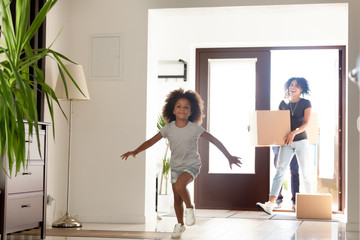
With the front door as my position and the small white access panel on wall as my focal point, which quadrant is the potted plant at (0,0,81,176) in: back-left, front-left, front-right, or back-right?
front-left

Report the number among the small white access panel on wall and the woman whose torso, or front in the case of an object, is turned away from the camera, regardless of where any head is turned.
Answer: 0

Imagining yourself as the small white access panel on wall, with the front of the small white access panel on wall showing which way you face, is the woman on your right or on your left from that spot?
on your left

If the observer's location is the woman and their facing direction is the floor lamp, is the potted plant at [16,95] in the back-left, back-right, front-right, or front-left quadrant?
front-left

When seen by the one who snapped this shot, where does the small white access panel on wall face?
facing the viewer

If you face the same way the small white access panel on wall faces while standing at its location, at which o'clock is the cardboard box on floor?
The cardboard box on floor is roughly at 9 o'clock from the small white access panel on wall.

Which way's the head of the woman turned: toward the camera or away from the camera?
toward the camera

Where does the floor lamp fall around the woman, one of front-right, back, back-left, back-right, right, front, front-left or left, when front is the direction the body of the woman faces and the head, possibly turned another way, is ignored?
front

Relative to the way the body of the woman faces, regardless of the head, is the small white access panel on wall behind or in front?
in front

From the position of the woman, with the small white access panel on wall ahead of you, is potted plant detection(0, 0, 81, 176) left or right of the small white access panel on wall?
left

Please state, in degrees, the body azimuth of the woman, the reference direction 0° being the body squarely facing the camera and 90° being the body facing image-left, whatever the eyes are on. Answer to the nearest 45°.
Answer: approximately 45°

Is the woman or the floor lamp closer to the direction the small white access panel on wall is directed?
the floor lamp

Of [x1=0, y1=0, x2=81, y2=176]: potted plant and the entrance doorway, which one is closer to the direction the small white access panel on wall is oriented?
the potted plant
